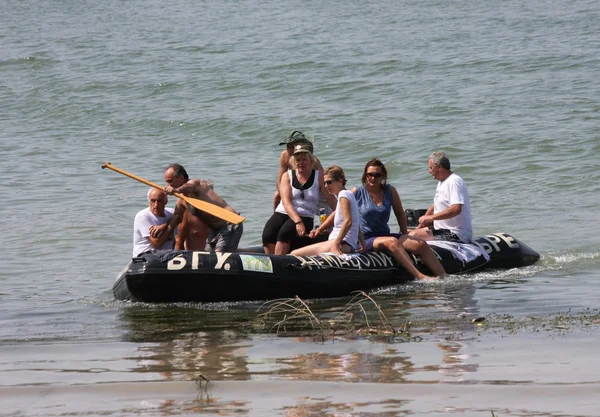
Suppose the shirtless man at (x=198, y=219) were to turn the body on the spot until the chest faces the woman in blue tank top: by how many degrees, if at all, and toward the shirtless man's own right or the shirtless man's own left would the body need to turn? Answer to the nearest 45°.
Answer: approximately 180°

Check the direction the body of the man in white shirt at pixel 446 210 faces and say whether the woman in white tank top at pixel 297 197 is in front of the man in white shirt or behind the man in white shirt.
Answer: in front

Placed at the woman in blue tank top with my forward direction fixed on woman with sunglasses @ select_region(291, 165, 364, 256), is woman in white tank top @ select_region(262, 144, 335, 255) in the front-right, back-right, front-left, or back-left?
front-right

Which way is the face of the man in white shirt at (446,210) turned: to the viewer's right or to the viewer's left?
to the viewer's left

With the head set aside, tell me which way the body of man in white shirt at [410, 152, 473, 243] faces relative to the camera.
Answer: to the viewer's left

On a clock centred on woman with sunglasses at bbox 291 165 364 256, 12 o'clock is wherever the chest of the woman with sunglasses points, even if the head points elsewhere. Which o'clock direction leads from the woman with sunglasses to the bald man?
The bald man is roughly at 12 o'clock from the woman with sunglasses.

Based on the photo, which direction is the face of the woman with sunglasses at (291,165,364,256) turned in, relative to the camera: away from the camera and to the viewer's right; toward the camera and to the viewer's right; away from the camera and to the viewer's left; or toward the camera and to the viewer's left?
toward the camera and to the viewer's left

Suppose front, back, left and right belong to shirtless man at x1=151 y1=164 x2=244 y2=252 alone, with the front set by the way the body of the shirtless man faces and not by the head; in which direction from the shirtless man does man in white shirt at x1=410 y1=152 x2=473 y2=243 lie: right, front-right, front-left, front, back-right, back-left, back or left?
back

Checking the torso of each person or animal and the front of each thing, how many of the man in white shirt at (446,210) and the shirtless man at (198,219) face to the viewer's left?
2

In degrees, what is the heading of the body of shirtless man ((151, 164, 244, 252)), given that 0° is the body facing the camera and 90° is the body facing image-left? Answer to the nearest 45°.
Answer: approximately 90°

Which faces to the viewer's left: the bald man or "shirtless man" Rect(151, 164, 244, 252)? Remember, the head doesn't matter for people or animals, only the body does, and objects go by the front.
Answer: the shirtless man
